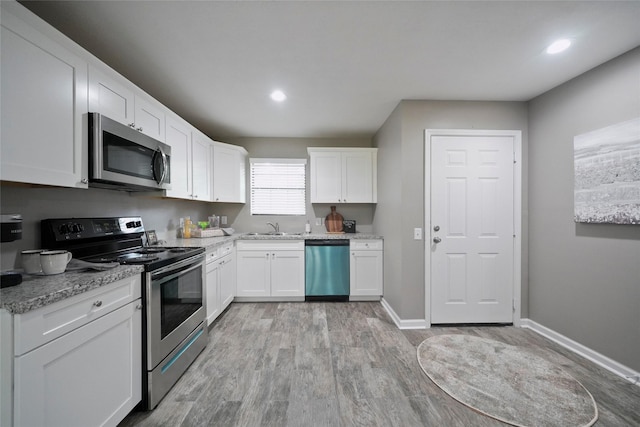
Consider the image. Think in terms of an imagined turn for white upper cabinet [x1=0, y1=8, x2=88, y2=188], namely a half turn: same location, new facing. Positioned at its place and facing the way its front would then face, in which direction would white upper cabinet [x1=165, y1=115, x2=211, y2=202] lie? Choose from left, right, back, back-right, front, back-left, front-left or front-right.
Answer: right

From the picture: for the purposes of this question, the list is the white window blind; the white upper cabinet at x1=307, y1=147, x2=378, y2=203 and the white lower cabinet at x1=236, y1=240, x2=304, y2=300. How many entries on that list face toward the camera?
3

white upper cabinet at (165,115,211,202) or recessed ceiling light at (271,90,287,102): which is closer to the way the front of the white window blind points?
the recessed ceiling light

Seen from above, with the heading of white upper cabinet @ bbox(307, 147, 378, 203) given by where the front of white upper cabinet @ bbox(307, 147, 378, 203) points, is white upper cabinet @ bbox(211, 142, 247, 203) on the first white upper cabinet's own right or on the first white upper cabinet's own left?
on the first white upper cabinet's own right

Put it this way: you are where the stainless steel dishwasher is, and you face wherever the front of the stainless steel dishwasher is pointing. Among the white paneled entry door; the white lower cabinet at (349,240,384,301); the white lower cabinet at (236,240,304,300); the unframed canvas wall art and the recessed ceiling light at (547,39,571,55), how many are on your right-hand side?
1

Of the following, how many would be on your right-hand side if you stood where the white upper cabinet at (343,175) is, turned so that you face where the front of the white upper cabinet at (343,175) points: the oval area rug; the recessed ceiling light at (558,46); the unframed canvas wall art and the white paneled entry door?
0

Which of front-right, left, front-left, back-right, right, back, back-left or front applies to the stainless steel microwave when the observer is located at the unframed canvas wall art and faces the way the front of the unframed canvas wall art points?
front

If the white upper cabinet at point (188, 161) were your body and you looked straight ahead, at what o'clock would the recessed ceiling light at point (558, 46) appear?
The recessed ceiling light is roughly at 12 o'clock from the white upper cabinet.

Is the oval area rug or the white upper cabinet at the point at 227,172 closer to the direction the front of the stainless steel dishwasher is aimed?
the oval area rug

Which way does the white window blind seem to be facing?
toward the camera

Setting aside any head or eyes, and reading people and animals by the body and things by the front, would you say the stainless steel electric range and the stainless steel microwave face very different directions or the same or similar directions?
same or similar directions

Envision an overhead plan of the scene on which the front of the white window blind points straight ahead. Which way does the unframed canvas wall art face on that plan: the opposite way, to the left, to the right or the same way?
to the right

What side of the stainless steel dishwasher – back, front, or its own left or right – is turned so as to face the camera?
front

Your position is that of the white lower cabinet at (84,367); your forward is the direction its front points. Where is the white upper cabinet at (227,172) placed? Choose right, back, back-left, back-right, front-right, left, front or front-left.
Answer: left

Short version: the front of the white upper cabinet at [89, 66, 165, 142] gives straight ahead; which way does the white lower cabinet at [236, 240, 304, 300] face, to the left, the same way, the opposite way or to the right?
to the right

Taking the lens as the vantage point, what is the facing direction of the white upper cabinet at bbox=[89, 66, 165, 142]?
facing the viewer and to the right of the viewer

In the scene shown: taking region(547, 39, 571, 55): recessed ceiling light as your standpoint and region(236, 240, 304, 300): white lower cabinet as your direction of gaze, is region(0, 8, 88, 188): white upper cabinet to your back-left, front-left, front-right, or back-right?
front-left

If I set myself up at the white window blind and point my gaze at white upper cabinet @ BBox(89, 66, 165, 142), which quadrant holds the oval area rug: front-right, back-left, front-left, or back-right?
front-left

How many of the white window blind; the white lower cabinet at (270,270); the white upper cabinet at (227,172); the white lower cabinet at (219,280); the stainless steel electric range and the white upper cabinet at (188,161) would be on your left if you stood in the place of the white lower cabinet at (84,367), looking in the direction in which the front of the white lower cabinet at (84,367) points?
6

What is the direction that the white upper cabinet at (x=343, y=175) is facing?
toward the camera
